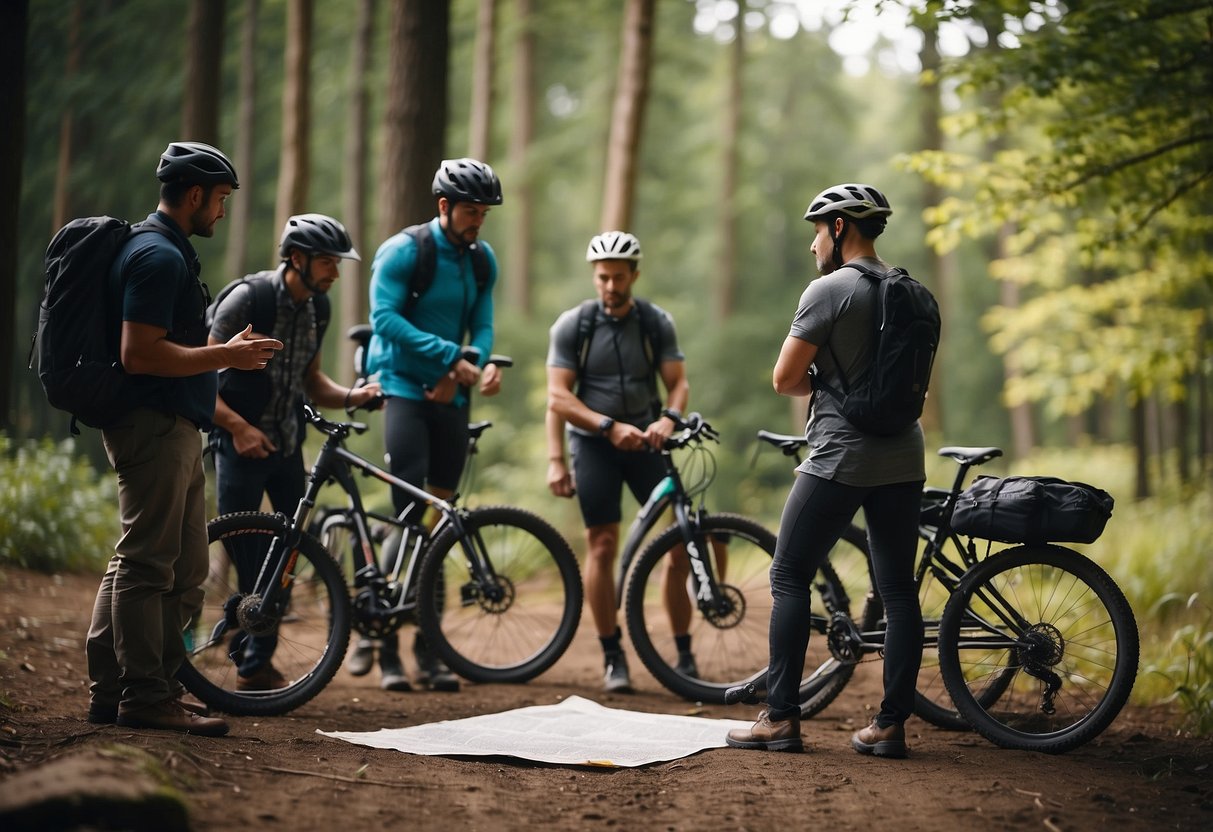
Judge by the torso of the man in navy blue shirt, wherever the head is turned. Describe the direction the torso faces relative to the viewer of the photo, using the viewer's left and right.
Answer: facing to the right of the viewer

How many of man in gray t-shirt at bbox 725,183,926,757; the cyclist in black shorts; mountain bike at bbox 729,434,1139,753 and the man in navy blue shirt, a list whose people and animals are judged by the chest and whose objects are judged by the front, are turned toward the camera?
1

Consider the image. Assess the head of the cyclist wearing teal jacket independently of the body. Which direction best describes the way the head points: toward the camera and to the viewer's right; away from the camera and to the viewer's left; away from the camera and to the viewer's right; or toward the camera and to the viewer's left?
toward the camera and to the viewer's right

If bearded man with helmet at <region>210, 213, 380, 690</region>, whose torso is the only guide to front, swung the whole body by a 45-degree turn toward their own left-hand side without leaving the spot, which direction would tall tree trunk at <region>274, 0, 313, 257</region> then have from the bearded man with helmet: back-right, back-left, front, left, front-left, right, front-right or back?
left

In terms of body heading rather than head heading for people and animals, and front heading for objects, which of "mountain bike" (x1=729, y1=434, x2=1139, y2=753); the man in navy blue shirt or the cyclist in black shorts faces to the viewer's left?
the mountain bike

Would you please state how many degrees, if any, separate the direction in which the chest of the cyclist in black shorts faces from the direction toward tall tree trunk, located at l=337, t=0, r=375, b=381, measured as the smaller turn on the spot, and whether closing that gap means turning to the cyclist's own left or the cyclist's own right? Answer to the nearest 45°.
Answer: approximately 180°

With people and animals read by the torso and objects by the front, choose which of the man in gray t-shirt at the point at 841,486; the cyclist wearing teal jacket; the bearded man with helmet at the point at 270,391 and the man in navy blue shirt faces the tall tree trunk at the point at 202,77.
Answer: the man in gray t-shirt

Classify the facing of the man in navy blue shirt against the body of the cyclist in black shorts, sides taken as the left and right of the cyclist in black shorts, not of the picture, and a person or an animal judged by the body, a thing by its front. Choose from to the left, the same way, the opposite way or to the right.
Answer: to the left

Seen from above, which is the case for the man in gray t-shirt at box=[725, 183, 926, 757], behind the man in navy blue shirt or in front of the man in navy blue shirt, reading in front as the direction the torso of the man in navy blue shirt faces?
in front

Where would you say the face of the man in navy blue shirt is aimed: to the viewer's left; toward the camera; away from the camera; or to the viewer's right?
to the viewer's right

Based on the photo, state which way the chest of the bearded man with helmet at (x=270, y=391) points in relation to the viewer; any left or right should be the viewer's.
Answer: facing the viewer and to the right of the viewer

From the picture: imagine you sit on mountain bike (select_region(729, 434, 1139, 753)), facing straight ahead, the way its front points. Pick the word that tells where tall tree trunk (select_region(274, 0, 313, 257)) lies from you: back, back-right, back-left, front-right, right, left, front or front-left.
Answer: front-right

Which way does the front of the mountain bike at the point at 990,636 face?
to the viewer's left
